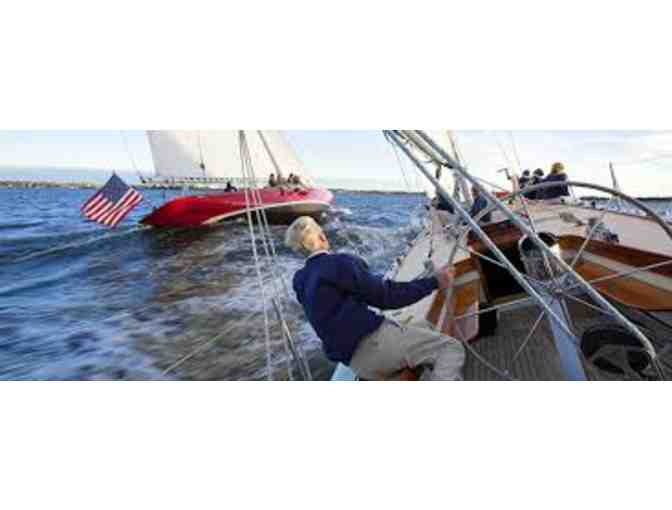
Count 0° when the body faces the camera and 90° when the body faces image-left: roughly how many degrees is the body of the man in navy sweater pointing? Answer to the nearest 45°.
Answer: approximately 225°

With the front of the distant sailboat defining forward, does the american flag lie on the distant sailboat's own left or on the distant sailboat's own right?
on the distant sailboat's own right

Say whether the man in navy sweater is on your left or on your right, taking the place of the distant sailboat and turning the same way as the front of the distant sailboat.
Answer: on your right

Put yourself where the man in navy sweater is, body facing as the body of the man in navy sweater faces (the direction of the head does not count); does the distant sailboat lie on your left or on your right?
on your left

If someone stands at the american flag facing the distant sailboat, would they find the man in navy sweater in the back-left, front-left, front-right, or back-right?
back-right

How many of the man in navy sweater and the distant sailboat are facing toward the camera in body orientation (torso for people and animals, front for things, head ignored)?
0

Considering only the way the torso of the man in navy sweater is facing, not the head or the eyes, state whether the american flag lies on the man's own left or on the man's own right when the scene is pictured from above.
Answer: on the man's own left

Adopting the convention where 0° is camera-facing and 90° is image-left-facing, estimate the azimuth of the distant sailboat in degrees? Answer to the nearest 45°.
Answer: approximately 270°

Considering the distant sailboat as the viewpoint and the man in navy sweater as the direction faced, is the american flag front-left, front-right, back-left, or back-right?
front-right
